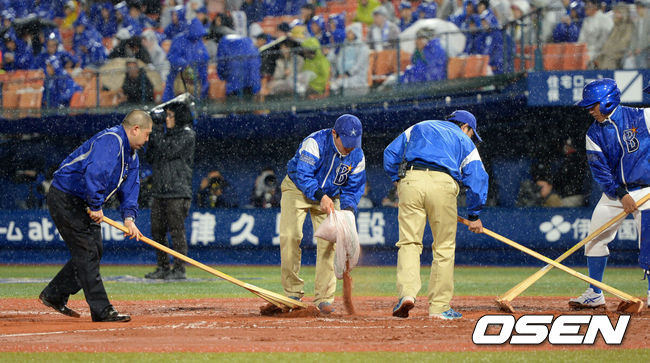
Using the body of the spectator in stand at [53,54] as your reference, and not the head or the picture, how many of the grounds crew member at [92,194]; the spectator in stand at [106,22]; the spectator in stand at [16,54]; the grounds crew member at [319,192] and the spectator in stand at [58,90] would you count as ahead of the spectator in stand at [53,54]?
3

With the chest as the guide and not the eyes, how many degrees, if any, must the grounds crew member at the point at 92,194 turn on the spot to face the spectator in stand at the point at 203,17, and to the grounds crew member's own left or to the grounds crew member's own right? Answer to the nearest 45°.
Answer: approximately 90° to the grounds crew member's own left

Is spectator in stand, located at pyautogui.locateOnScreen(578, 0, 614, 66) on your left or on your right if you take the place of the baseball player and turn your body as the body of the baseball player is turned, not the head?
on your right

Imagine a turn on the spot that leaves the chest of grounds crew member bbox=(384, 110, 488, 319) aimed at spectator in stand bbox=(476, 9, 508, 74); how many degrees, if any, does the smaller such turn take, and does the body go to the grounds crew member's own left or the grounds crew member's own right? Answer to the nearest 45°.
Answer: approximately 45° to the grounds crew member's own left

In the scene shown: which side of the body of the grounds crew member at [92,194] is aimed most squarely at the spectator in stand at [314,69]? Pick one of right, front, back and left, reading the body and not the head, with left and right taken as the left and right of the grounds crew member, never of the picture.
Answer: left

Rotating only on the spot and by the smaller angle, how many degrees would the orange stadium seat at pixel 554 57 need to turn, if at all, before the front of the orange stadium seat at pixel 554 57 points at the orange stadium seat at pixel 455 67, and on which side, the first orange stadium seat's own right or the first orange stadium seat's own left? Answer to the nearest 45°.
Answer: approximately 90° to the first orange stadium seat's own right

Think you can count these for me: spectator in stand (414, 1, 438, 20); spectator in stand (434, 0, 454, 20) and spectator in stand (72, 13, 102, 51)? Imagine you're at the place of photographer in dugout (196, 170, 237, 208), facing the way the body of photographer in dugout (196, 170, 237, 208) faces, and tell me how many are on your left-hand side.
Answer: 2

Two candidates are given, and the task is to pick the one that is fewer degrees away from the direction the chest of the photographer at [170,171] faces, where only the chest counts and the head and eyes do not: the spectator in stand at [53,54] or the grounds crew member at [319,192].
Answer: the grounds crew member

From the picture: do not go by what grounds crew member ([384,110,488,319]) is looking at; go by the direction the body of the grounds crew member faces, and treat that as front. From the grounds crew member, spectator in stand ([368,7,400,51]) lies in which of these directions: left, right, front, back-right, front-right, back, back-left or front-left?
front-left

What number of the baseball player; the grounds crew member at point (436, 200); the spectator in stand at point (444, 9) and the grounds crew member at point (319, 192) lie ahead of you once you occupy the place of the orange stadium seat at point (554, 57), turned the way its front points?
3

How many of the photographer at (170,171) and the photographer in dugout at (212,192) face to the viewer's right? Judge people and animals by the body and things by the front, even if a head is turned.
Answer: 0
